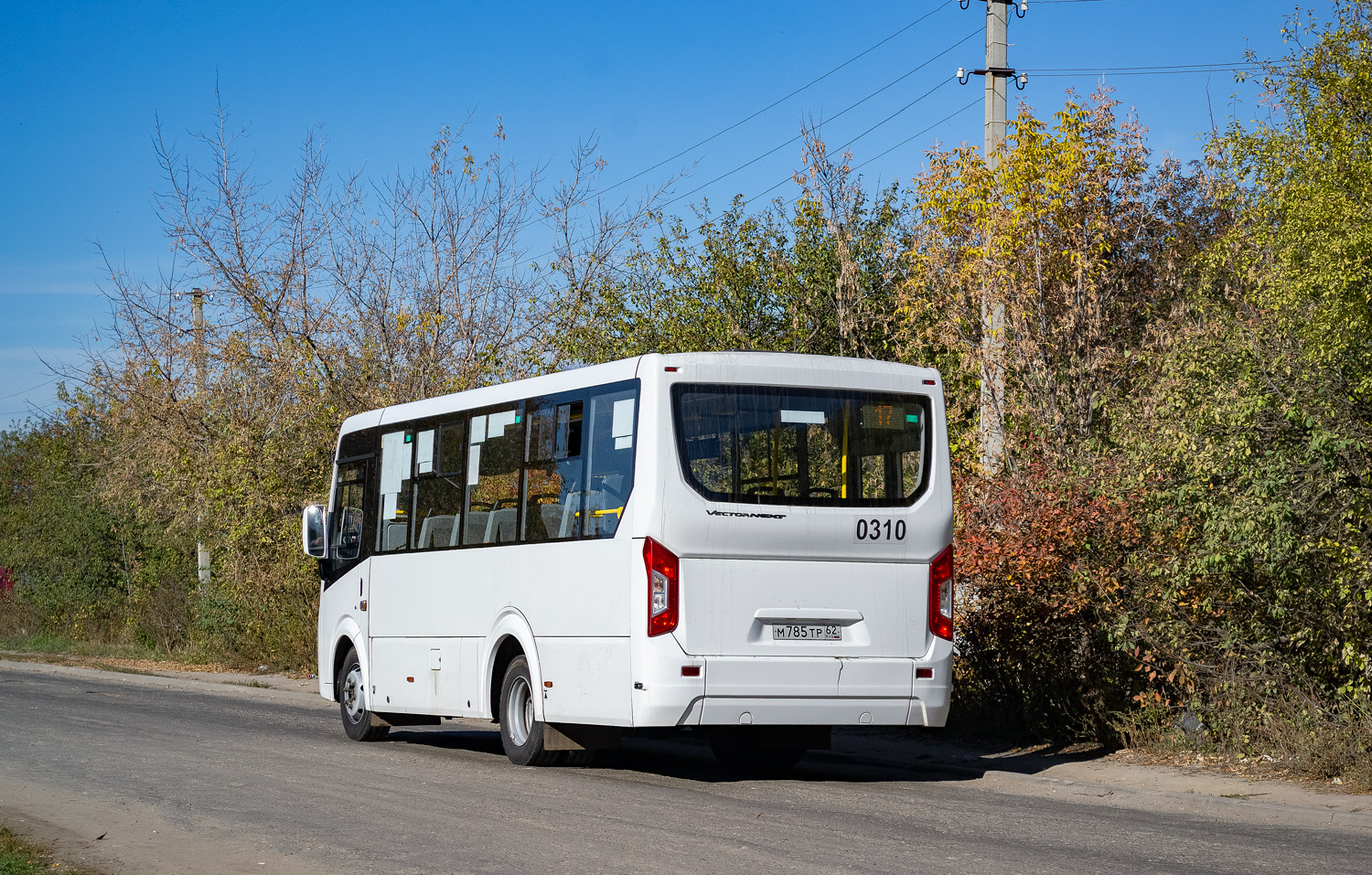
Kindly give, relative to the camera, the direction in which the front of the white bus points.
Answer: facing away from the viewer and to the left of the viewer

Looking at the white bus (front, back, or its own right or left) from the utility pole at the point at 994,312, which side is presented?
right
